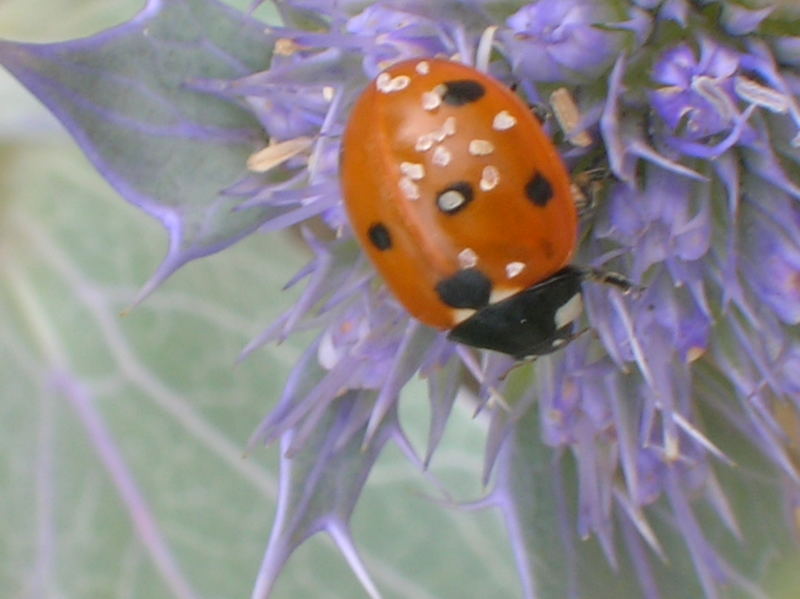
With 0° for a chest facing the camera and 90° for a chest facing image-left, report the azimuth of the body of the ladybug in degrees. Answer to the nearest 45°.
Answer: approximately 315°
